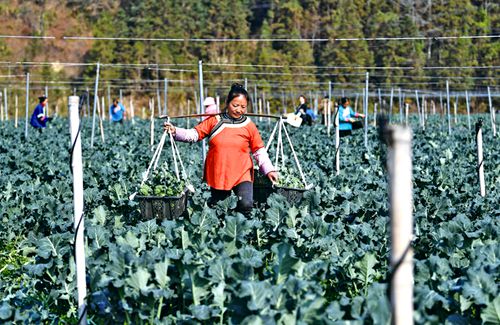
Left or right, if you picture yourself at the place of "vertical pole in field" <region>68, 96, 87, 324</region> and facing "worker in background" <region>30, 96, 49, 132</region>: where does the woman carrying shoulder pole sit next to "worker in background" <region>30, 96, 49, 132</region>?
right

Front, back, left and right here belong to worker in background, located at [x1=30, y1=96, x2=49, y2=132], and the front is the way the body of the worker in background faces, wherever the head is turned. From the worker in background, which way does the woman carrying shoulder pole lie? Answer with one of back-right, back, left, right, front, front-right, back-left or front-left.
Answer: right

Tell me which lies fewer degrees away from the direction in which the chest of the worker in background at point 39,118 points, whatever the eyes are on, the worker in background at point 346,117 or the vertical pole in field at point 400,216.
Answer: the worker in background

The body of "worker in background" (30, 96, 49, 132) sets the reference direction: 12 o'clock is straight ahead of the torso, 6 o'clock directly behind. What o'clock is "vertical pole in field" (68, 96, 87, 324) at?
The vertical pole in field is roughly at 3 o'clock from the worker in background.

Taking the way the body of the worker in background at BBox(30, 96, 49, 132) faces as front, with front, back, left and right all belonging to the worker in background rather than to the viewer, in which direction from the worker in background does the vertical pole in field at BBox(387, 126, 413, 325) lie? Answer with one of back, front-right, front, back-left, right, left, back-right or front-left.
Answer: right

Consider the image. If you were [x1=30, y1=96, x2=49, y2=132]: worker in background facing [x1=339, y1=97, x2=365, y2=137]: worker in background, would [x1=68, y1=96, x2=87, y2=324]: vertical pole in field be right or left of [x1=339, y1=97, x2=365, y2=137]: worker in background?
right
